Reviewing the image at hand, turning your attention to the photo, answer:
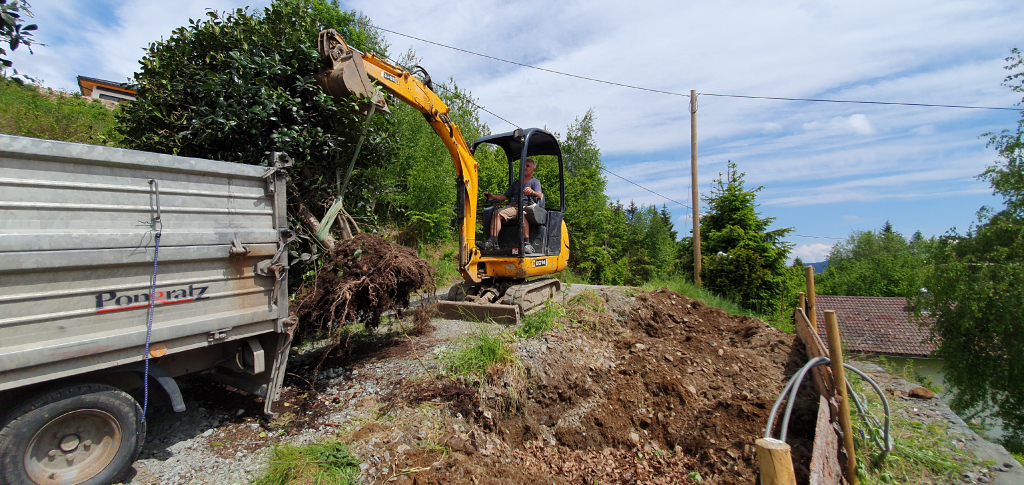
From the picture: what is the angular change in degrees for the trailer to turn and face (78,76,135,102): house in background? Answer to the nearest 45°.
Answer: approximately 135° to its right

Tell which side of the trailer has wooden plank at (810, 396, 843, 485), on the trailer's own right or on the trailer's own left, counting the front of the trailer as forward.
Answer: on the trailer's own left

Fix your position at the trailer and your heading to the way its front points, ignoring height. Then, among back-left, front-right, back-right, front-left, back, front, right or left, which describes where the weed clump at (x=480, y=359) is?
back-left

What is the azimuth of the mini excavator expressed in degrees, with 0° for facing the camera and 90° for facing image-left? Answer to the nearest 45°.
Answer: approximately 45°

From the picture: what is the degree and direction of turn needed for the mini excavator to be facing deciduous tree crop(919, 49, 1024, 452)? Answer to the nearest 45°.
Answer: approximately 135° to its left

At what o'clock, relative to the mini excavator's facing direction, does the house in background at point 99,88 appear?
The house in background is roughly at 3 o'clock from the mini excavator.

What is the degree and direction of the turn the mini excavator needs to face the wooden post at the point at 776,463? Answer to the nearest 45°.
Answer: approximately 45° to its left

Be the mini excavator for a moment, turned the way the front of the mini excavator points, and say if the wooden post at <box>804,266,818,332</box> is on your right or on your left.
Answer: on your left

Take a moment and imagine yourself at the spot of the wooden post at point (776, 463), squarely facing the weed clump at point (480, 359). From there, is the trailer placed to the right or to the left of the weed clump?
left

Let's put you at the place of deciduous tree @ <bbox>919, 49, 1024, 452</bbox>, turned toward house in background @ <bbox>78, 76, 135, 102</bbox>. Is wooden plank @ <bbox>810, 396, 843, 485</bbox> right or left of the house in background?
left

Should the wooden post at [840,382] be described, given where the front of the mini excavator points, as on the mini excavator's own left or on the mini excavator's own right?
on the mini excavator's own left

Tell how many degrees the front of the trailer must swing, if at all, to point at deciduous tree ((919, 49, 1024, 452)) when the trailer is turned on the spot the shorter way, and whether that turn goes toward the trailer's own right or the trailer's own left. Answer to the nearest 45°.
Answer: approximately 135° to the trailer's own left

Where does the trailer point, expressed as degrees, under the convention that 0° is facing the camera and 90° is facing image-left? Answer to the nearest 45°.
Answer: approximately 45°

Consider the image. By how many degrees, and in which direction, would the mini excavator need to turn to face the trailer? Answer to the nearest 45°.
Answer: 0° — it already faces it
